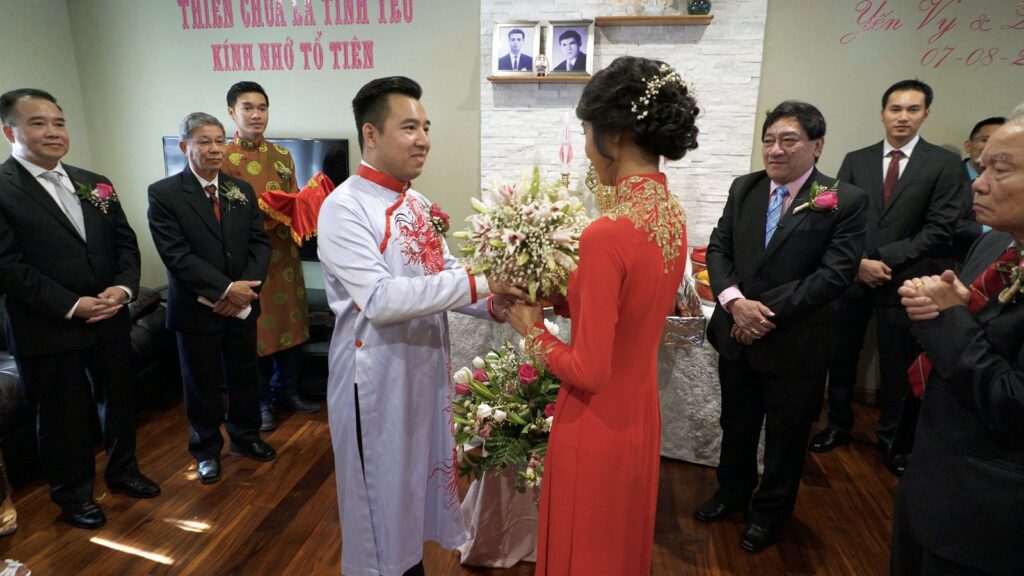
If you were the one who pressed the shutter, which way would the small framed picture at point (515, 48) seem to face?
facing the viewer

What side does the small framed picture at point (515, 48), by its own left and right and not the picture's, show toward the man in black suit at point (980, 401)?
front

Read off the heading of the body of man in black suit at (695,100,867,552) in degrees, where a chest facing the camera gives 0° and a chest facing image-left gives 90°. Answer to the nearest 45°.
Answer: approximately 45°

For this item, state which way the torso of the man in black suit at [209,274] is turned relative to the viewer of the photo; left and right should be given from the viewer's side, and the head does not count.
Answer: facing the viewer and to the right of the viewer

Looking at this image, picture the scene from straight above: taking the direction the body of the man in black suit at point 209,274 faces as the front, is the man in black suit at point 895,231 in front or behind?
in front

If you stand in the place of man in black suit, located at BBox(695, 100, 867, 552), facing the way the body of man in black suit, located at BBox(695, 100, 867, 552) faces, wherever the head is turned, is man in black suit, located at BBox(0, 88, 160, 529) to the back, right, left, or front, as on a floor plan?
front

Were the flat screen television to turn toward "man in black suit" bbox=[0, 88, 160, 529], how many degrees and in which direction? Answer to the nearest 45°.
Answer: approximately 45° to its right

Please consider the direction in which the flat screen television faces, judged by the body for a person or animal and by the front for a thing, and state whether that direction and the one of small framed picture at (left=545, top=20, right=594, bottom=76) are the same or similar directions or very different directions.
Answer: same or similar directions

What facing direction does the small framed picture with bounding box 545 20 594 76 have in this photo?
toward the camera

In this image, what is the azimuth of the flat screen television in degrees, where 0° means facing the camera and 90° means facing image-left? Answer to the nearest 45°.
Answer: approximately 0°

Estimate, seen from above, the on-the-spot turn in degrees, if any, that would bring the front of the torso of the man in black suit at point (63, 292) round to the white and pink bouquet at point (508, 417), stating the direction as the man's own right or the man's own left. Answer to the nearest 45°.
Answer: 0° — they already face it

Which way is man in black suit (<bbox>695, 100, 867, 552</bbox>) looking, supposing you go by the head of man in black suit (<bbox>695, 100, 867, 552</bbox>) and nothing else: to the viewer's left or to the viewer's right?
to the viewer's left

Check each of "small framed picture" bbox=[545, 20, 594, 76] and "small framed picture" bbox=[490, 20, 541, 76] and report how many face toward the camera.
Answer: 2

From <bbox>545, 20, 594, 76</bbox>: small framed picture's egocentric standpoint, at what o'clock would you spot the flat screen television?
The flat screen television is roughly at 3 o'clock from the small framed picture.
